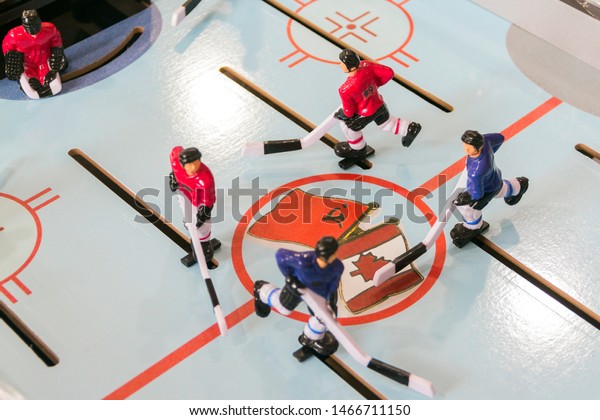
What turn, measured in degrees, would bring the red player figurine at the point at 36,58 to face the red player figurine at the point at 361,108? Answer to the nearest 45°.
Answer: approximately 45° to its left

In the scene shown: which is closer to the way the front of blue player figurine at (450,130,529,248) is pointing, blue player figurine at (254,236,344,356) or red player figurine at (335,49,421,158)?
the blue player figurine

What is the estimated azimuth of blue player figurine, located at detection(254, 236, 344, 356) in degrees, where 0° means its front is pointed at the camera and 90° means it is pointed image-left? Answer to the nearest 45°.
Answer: approximately 315°

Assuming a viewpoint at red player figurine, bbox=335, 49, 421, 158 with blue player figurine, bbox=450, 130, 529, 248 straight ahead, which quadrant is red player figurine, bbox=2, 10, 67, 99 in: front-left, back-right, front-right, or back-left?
back-right

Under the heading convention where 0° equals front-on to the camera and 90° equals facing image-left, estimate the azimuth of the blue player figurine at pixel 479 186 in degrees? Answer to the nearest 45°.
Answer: approximately 45°

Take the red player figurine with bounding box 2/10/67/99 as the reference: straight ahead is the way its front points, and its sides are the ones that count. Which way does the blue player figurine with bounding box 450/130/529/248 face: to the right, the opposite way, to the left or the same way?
to the right

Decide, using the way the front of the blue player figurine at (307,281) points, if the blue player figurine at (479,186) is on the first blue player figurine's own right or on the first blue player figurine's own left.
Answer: on the first blue player figurine's own left

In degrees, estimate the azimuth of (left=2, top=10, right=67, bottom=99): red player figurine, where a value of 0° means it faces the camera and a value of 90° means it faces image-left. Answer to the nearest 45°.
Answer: approximately 0°

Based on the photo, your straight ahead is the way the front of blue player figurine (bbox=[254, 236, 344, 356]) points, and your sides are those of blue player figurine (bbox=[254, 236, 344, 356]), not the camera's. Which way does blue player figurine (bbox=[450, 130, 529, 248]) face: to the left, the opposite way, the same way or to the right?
to the right
